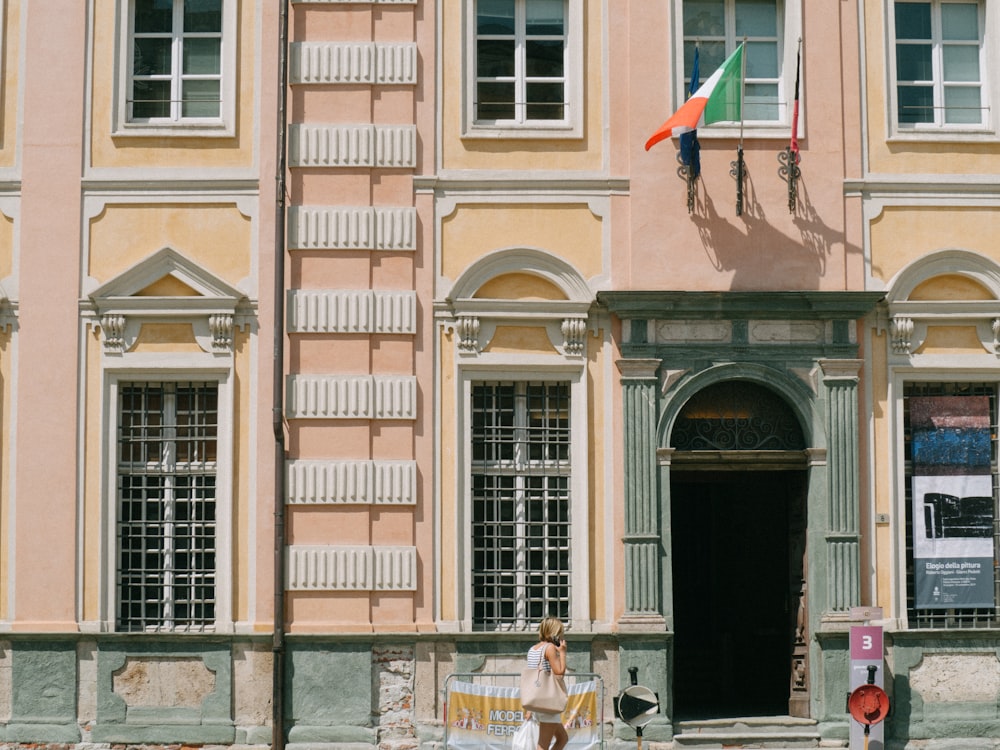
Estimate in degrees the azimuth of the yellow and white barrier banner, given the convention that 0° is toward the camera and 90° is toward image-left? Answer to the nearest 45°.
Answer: approximately 0°
